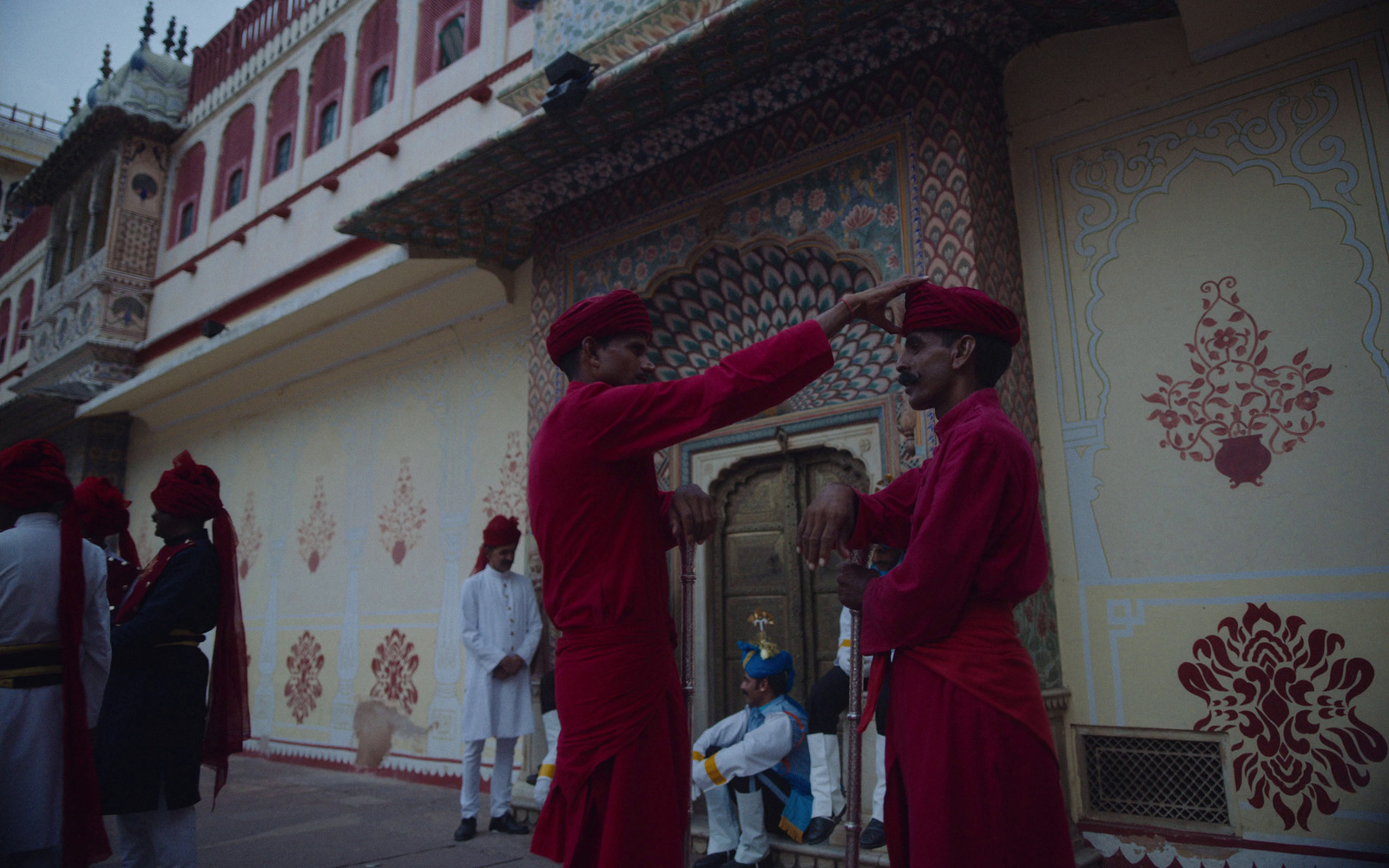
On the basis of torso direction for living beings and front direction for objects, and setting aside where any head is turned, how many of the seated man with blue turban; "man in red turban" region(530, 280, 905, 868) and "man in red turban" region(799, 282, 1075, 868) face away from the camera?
0

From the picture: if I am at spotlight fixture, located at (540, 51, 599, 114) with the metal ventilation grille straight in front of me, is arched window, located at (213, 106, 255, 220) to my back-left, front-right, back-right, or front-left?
back-left

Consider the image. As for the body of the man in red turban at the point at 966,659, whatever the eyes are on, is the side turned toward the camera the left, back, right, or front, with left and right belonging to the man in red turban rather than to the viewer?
left

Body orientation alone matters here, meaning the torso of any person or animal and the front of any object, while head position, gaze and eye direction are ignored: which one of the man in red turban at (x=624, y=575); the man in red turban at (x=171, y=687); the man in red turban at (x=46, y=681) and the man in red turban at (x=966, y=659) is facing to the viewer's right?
the man in red turban at (x=624, y=575)

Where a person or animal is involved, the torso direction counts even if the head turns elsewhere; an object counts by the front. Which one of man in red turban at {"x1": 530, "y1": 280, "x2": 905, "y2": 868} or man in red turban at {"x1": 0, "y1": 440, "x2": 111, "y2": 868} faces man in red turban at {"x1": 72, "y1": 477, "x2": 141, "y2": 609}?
man in red turban at {"x1": 0, "y1": 440, "x2": 111, "y2": 868}

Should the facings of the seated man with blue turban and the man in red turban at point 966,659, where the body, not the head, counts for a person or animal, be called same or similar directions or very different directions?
same or similar directions

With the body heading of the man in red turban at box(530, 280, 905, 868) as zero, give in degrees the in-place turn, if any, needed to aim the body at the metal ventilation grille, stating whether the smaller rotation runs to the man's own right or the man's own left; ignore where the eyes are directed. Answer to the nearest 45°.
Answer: approximately 45° to the man's own left

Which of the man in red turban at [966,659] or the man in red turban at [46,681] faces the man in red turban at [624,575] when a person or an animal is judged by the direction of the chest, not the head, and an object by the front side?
the man in red turban at [966,659]

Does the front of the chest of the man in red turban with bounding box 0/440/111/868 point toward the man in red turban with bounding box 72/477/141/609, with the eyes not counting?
yes

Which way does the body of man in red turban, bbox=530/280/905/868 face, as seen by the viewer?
to the viewer's right

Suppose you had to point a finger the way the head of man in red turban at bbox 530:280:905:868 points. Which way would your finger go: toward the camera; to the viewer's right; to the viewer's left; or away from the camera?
to the viewer's right

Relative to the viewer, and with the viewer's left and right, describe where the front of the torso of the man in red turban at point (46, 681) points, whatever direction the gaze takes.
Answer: facing away from the viewer

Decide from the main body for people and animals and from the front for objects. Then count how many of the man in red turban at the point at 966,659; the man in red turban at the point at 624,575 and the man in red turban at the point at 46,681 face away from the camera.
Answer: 1

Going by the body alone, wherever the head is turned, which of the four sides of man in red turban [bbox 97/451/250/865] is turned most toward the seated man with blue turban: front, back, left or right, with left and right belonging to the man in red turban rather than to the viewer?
back
